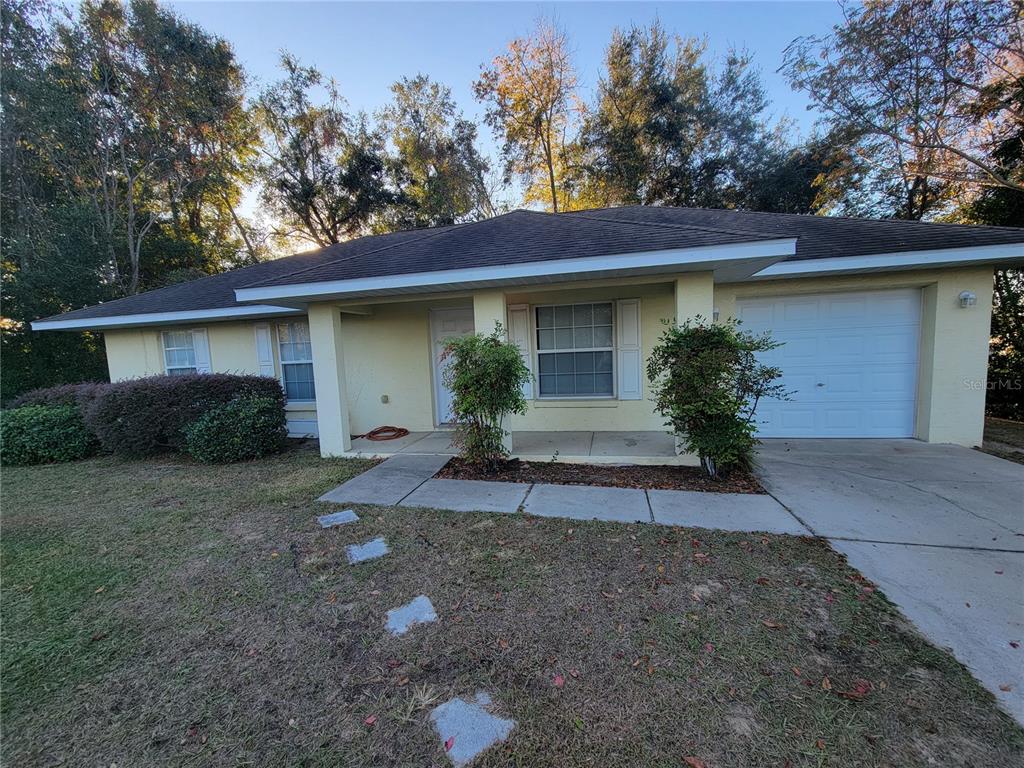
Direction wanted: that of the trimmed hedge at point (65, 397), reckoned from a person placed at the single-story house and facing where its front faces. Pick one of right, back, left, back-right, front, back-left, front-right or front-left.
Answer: right

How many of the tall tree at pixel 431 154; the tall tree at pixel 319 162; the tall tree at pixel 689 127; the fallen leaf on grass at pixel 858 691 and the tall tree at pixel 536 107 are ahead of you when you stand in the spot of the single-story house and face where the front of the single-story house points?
1

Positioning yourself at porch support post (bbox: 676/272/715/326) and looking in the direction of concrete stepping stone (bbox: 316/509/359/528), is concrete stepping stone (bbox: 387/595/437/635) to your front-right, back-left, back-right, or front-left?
front-left

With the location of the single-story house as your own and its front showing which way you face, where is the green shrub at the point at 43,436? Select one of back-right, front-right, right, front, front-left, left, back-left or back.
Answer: right

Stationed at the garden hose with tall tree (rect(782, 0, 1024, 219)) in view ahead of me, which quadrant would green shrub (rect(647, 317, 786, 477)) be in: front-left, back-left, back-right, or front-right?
front-right

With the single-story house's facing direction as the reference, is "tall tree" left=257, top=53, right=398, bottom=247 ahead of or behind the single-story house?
behind

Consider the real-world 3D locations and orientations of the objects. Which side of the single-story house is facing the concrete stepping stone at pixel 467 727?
front

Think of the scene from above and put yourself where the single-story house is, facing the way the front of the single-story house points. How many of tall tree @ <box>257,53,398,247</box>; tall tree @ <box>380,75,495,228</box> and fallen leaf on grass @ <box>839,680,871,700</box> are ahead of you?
1

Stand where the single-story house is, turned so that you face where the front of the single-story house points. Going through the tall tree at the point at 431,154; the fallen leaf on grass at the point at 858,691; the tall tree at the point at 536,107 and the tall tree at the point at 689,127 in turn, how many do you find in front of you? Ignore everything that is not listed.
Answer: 1

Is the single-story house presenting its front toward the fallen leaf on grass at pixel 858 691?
yes

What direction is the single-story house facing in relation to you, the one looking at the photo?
facing the viewer

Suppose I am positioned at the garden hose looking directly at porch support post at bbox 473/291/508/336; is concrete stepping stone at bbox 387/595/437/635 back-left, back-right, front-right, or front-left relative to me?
front-right

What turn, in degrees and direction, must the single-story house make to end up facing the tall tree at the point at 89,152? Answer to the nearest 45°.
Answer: approximately 90° to its right
